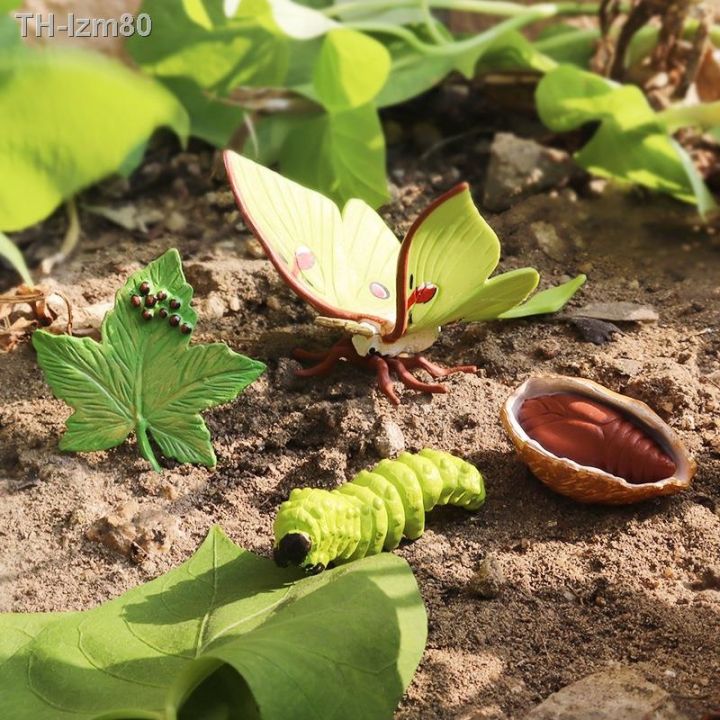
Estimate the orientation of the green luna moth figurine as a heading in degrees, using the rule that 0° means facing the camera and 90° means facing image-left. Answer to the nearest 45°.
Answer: approximately 45°

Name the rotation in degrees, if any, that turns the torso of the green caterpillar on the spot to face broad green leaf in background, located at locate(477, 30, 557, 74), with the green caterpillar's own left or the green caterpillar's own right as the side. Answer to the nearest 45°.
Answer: approximately 135° to the green caterpillar's own right

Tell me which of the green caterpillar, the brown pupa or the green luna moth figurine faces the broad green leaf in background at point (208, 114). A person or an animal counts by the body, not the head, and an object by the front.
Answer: the brown pupa

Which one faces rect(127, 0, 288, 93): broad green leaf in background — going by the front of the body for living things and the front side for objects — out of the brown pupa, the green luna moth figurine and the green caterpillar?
the brown pupa

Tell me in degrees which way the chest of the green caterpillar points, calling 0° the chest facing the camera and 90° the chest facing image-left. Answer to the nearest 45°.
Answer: approximately 45°

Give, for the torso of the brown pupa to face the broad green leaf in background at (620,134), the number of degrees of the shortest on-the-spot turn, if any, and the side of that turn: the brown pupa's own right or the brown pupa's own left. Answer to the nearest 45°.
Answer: approximately 45° to the brown pupa's own right

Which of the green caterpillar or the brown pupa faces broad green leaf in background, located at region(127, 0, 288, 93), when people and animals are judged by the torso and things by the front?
the brown pupa

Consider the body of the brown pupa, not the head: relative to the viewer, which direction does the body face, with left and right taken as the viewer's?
facing away from the viewer and to the left of the viewer

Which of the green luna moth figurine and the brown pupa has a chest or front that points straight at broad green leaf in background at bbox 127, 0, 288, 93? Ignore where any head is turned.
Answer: the brown pupa

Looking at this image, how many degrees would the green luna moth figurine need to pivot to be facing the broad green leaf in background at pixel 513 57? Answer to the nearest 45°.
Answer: approximately 135° to its right

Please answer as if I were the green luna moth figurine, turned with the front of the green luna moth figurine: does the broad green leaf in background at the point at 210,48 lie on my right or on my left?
on my right
